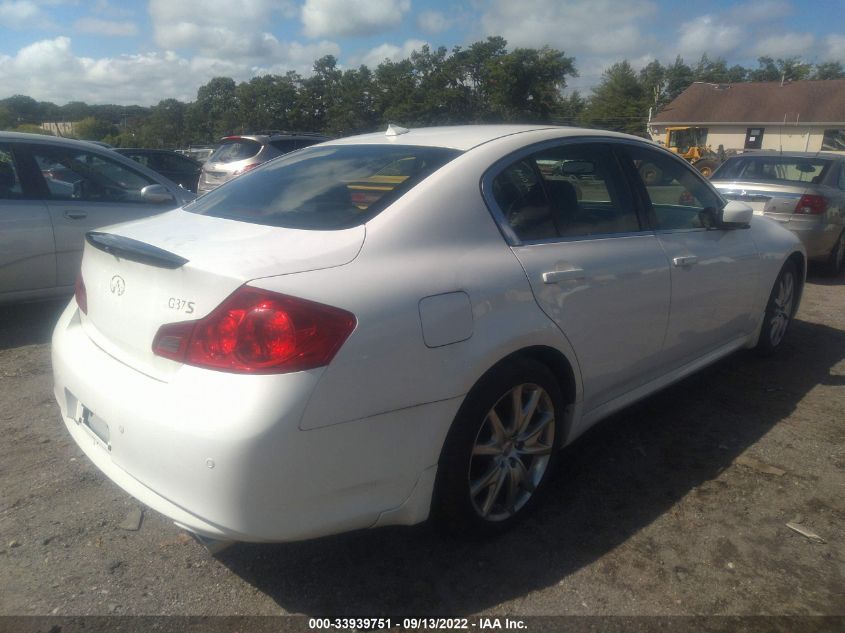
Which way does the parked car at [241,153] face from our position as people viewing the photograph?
facing away from the viewer and to the right of the viewer

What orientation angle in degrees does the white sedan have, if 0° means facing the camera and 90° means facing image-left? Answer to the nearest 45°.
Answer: approximately 225°

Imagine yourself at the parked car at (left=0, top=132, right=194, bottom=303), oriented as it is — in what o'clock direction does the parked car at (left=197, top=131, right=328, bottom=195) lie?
the parked car at (left=197, top=131, right=328, bottom=195) is roughly at 10 o'clock from the parked car at (left=0, top=132, right=194, bottom=303).

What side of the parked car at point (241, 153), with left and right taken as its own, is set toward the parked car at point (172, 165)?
left

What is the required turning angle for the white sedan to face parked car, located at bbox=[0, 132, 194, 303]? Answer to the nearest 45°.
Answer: approximately 90° to its left

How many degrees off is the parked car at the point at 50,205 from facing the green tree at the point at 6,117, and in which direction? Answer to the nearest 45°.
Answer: approximately 90° to its left

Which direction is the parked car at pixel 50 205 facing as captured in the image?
to the viewer's right

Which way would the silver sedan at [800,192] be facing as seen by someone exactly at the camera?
facing away from the viewer and to the right of the viewer
